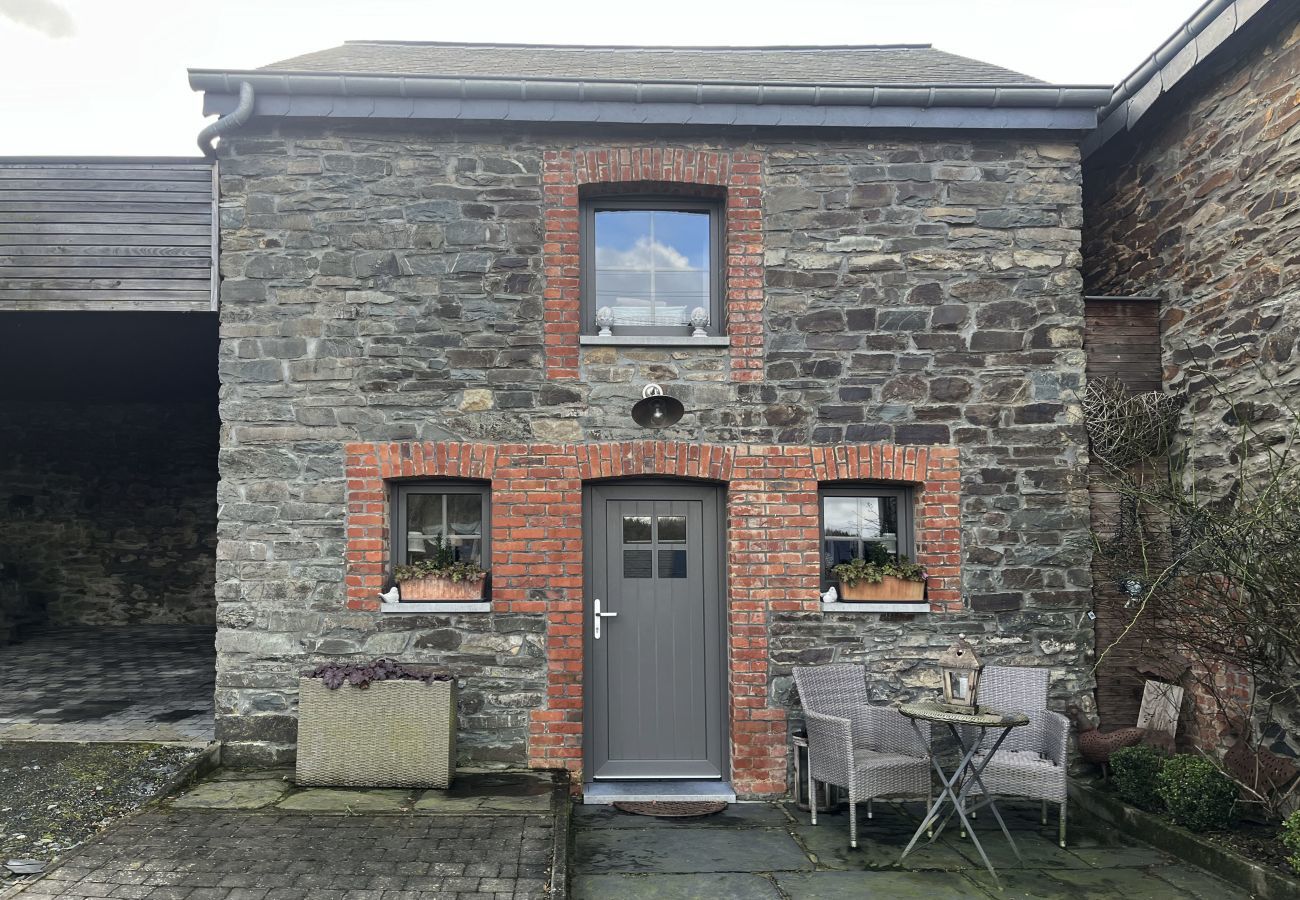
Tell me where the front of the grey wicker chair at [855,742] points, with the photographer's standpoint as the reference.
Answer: facing the viewer and to the right of the viewer

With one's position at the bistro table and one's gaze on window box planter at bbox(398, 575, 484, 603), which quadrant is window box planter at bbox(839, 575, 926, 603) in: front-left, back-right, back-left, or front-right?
front-right

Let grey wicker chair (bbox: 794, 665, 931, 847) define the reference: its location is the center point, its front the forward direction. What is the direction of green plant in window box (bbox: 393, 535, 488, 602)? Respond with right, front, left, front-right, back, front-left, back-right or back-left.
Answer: back-right

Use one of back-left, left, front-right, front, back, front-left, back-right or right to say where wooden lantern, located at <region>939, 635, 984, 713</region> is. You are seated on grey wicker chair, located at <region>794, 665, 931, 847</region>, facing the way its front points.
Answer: front

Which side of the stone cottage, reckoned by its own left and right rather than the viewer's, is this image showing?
front

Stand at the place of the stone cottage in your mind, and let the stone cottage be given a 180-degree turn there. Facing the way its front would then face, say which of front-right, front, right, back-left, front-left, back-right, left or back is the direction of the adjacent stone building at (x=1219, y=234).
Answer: right

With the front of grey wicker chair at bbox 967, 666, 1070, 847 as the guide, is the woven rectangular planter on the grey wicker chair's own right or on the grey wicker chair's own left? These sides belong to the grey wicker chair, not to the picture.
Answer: on the grey wicker chair's own right

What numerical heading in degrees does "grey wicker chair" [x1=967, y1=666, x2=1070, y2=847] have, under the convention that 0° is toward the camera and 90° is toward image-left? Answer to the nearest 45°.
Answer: approximately 0°

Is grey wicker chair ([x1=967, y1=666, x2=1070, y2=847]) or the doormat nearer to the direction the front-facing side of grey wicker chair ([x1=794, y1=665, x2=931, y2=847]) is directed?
the grey wicker chair

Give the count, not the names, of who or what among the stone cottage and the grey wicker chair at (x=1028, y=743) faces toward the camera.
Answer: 2
